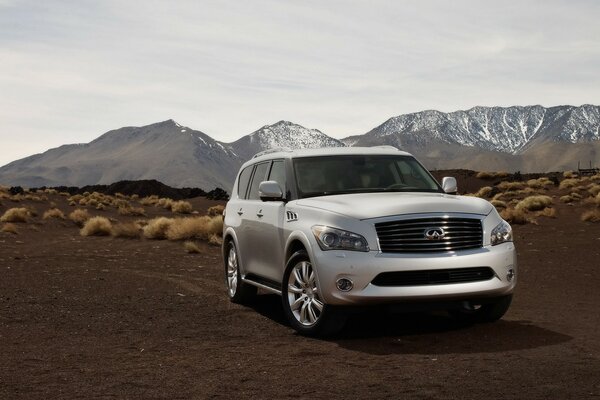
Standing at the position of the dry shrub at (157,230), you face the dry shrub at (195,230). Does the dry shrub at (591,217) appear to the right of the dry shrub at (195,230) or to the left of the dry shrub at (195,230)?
left

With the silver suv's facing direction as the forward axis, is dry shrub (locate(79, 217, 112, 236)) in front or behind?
behind

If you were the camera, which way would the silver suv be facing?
facing the viewer and to the right of the viewer

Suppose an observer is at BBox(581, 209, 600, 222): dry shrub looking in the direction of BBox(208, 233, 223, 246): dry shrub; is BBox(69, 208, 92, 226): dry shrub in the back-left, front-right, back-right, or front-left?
front-right

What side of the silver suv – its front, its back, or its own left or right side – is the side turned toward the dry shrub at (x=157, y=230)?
back

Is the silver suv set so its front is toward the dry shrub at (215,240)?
no

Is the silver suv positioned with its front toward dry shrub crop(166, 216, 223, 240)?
no

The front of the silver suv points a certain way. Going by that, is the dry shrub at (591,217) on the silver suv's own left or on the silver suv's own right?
on the silver suv's own left

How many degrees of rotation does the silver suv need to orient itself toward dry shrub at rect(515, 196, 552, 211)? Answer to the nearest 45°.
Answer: approximately 135° to its left

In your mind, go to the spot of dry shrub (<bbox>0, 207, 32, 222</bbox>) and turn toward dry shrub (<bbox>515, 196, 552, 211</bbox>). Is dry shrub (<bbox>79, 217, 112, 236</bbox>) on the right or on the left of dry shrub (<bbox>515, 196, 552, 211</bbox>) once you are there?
right

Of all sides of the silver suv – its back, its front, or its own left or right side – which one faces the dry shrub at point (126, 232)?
back

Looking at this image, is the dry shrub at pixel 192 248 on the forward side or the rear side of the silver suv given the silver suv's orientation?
on the rear side

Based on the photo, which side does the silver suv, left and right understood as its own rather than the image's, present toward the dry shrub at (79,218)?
back
